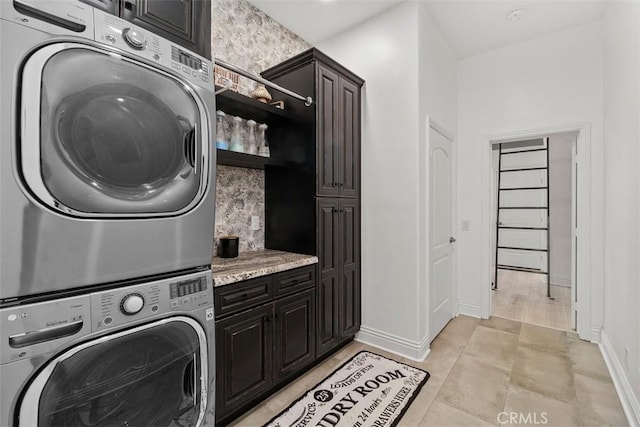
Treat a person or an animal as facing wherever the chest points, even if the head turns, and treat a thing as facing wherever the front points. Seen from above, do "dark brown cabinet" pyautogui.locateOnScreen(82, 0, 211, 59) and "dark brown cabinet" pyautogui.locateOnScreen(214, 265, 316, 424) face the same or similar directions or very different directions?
same or similar directions

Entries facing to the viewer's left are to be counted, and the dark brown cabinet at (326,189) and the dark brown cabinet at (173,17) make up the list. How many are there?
0

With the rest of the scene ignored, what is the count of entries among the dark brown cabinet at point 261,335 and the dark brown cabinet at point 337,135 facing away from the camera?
0

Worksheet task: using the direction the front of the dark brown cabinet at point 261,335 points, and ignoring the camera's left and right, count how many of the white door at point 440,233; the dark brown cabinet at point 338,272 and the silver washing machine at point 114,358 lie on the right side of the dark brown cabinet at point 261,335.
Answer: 1

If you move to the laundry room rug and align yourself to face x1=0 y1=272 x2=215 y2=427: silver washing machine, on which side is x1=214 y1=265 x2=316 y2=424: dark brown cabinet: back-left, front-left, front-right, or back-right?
front-right

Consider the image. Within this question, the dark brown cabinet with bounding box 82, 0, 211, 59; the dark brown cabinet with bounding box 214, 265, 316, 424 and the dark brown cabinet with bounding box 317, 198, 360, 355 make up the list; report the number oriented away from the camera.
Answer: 0

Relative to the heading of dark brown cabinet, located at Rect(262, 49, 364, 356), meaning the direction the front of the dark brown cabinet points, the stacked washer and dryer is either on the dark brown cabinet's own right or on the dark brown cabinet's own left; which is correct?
on the dark brown cabinet's own right

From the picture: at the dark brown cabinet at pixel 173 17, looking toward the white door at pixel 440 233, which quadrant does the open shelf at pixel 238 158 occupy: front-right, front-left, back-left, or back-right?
front-left

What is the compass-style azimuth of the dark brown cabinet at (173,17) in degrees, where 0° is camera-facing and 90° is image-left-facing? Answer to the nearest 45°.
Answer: approximately 315°

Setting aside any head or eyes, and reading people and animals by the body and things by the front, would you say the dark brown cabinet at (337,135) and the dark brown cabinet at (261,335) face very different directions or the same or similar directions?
same or similar directions

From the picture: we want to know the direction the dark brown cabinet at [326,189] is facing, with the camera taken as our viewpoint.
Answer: facing the viewer and to the right of the viewer
